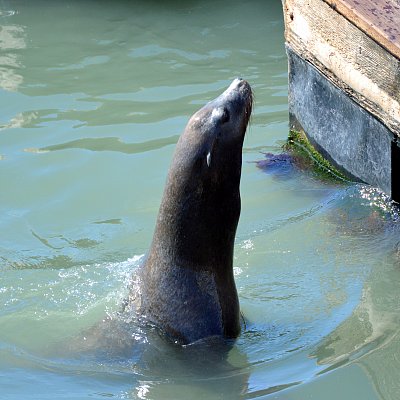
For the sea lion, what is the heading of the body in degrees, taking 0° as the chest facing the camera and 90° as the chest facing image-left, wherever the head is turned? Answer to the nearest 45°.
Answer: approximately 270°
